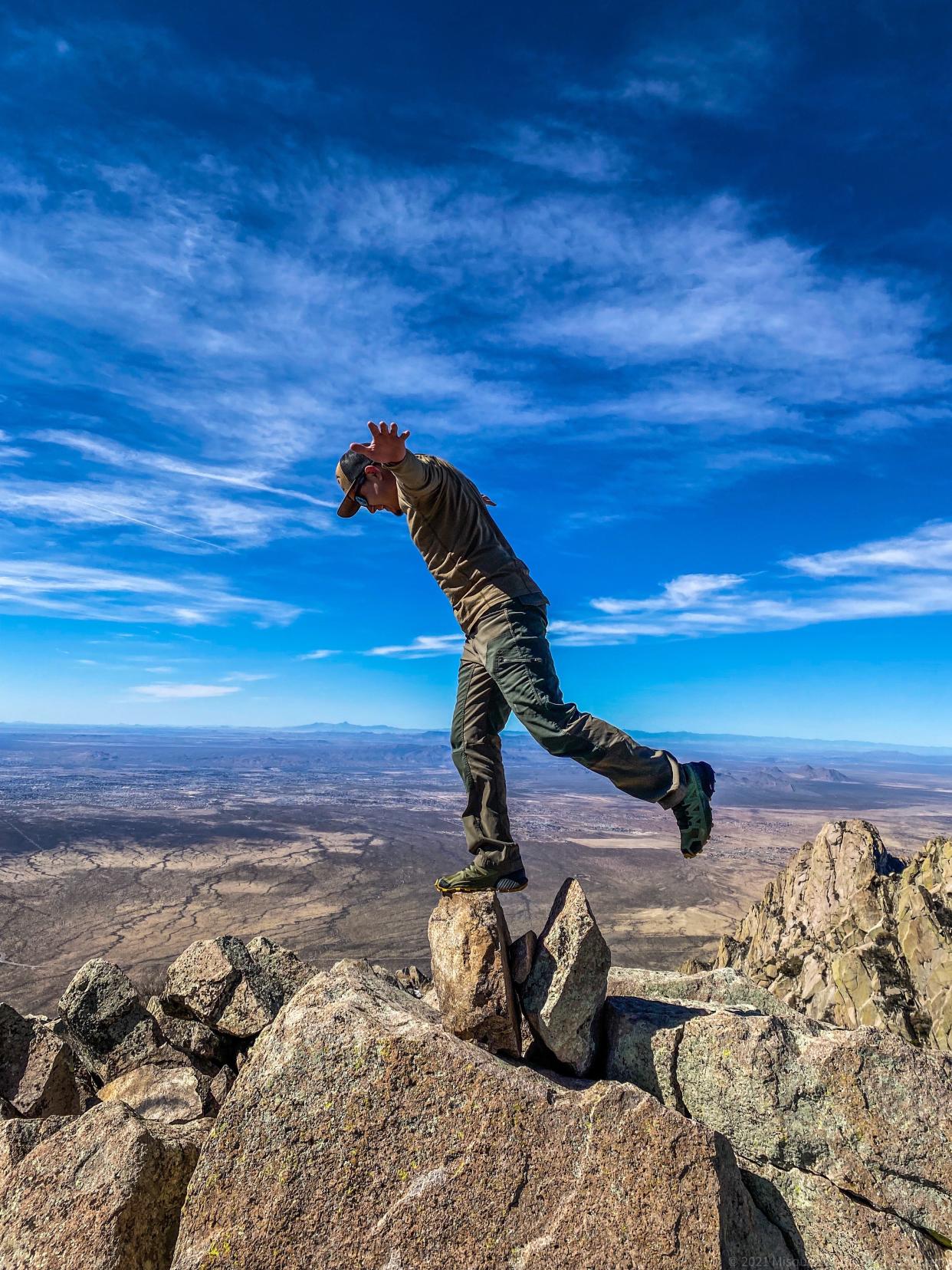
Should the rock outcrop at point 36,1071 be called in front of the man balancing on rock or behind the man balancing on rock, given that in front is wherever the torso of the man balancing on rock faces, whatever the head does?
in front

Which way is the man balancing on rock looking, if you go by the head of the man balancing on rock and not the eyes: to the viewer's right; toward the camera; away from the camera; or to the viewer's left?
to the viewer's left

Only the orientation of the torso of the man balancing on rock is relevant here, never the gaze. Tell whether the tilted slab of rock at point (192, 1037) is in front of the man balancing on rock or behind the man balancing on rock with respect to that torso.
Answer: in front

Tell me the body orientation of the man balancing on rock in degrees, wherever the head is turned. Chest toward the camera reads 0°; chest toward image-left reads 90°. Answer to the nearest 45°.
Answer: approximately 90°

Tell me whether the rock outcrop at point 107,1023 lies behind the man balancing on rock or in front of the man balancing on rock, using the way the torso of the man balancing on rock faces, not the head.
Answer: in front
